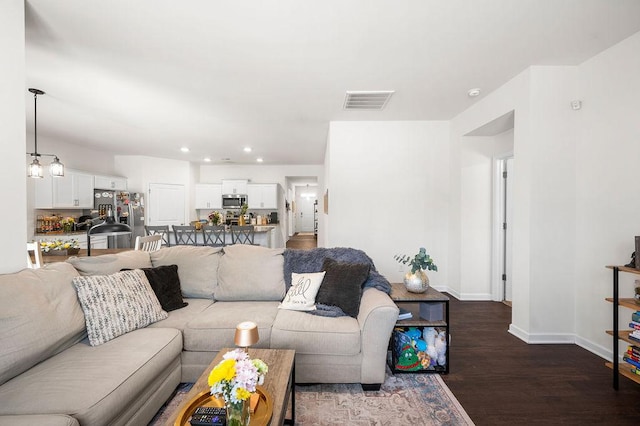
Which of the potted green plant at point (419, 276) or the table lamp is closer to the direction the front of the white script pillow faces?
the table lamp

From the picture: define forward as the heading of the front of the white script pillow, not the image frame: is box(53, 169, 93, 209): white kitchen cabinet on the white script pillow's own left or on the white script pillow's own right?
on the white script pillow's own right

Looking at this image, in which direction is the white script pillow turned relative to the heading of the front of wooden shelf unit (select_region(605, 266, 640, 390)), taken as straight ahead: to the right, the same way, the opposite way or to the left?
to the left

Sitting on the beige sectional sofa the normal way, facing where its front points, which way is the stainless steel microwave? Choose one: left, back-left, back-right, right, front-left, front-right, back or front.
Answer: back-left

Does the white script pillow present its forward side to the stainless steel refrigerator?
no

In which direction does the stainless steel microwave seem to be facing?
toward the camera

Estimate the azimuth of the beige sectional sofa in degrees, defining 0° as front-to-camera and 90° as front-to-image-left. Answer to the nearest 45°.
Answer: approximately 315°

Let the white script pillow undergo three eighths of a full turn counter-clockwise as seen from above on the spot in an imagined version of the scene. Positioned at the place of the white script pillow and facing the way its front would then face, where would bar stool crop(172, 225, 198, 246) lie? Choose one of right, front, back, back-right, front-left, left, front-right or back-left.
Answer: left

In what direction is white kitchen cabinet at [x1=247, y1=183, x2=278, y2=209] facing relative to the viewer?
toward the camera

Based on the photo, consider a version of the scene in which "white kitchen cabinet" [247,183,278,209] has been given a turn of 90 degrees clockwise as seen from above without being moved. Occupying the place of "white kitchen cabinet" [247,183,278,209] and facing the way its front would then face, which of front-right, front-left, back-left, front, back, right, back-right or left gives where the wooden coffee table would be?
left

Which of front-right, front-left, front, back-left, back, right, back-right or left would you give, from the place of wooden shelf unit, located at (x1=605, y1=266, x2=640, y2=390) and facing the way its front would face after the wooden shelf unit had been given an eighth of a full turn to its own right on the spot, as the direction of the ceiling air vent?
front

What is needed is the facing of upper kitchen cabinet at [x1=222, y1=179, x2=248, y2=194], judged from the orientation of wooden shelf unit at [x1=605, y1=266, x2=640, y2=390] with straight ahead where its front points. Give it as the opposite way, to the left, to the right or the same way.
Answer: to the left

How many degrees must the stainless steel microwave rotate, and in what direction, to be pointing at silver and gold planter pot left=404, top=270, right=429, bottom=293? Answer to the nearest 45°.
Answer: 0° — it already faces it

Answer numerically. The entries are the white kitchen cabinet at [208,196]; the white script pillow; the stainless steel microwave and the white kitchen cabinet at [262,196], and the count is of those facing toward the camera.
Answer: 4

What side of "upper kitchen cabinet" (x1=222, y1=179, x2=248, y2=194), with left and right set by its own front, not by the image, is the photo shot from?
front

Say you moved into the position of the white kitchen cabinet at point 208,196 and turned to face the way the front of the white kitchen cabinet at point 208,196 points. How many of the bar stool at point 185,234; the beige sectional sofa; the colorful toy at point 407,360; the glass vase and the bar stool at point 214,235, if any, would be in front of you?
5

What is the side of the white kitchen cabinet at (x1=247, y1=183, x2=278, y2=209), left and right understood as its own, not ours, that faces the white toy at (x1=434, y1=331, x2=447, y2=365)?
front

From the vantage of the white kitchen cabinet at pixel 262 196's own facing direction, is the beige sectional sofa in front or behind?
in front
